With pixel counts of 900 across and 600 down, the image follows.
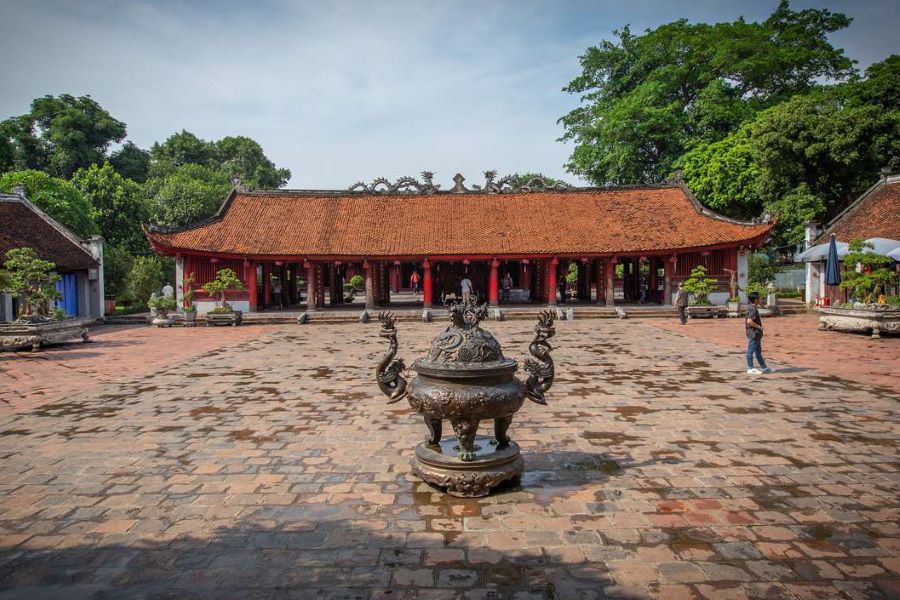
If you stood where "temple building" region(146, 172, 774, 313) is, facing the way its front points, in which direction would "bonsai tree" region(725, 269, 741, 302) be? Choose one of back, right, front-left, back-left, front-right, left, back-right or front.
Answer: left

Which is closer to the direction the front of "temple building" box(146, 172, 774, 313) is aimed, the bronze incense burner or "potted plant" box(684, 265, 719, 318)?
the bronze incense burner

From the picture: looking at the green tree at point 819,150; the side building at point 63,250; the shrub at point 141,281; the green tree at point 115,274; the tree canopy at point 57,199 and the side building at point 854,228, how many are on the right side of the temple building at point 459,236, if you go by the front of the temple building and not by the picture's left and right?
4

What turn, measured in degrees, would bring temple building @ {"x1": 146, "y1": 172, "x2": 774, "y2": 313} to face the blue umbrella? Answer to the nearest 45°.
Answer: approximately 45° to its left

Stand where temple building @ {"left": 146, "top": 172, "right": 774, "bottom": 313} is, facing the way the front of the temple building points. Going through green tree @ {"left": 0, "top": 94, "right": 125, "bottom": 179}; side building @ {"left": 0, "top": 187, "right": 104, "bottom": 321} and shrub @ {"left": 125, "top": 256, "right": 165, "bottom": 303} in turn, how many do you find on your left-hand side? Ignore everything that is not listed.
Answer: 0

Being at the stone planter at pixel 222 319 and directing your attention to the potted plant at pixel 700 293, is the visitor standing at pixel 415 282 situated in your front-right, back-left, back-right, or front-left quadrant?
front-left

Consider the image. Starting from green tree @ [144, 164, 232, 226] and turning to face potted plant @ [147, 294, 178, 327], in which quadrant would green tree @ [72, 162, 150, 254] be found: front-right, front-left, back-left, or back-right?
front-right

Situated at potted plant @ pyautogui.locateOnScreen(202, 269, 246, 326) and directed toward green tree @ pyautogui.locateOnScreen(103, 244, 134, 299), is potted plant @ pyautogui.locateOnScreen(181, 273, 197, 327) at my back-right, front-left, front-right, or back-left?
front-left

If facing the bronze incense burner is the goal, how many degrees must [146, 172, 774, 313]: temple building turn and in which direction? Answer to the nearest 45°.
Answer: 0° — it already faces it

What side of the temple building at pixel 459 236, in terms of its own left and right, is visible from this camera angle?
front

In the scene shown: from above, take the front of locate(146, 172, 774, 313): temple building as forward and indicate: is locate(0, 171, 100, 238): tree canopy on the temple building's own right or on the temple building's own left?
on the temple building's own right

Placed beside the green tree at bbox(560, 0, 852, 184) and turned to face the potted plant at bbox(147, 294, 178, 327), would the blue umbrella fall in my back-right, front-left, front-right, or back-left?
front-left

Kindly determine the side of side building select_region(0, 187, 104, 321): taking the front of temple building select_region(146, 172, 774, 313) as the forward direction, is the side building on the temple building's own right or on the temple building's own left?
on the temple building's own right

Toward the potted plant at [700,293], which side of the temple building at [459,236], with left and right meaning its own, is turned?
left

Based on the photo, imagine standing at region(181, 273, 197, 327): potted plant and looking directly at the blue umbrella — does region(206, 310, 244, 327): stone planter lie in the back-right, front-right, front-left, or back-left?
front-right

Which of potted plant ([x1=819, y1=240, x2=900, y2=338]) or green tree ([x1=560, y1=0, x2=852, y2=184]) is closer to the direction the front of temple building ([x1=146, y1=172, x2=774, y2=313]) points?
the potted plant
